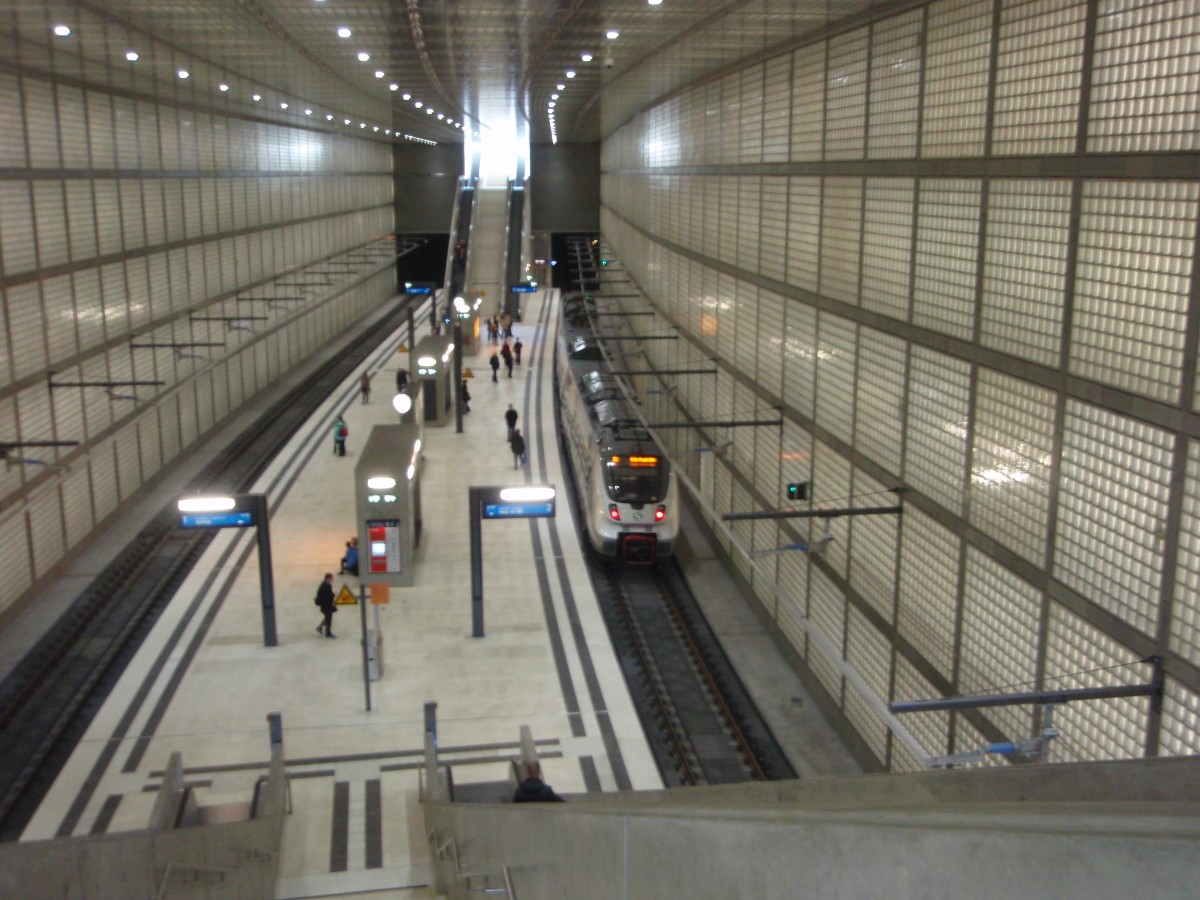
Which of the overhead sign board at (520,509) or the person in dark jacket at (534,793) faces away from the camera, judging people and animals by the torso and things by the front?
the person in dark jacket

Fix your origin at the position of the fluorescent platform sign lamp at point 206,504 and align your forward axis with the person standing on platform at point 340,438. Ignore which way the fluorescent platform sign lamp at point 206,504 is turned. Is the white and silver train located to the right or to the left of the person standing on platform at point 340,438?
right

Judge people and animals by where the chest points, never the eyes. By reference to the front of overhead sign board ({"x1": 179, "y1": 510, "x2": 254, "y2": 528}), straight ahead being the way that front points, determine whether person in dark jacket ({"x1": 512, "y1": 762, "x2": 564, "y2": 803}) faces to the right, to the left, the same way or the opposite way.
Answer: the opposite way

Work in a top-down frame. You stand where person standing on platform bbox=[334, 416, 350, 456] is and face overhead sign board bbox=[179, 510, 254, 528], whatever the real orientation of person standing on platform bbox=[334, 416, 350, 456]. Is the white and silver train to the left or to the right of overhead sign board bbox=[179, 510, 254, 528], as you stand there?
left

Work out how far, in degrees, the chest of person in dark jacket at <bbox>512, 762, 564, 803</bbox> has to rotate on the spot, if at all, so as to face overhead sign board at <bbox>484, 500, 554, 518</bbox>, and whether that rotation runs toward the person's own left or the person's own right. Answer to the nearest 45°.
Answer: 0° — they already face it

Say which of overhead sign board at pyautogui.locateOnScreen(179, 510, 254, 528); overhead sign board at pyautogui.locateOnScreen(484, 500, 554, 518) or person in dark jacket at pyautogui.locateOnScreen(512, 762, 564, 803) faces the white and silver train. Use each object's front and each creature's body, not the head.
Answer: the person in dark jacket

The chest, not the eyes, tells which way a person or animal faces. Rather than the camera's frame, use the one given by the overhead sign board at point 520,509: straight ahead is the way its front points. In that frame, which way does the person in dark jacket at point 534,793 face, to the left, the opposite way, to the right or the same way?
the opposite way

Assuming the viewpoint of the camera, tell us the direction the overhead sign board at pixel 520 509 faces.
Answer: facing the viewer

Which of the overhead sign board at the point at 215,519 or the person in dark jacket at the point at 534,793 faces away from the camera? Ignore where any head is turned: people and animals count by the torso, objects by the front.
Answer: the person in dark jacket

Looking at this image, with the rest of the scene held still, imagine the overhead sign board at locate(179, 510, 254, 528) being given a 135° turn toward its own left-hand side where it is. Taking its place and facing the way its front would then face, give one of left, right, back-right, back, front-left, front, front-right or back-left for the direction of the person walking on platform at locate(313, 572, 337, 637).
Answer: front-right

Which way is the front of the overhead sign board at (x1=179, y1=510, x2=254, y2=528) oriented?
toward the camera

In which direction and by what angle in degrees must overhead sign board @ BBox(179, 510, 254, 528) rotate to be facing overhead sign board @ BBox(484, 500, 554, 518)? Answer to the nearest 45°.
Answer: approximately 90° to its left

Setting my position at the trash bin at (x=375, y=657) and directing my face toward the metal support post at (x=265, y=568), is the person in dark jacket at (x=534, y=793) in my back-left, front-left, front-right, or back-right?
back-left

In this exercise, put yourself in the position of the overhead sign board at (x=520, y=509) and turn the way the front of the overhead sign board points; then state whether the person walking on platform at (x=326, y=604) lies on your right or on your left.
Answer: on your right

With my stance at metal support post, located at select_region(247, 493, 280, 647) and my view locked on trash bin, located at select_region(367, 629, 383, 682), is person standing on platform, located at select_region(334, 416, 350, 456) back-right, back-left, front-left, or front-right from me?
back-left

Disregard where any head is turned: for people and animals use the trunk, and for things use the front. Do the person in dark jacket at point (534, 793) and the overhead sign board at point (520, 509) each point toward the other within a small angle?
yes

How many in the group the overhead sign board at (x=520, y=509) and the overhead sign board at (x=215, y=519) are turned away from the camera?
0

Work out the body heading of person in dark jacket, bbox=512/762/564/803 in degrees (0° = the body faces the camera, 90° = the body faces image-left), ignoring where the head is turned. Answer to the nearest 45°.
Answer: approximately 180°
